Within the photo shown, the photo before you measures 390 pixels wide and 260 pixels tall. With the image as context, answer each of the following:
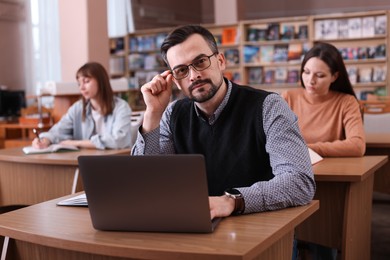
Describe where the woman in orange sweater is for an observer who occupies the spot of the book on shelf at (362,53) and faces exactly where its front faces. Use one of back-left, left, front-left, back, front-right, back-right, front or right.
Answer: front

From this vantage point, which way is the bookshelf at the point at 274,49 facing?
toward the camera

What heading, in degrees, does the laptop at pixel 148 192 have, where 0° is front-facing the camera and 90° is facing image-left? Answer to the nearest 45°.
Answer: approximately 180°

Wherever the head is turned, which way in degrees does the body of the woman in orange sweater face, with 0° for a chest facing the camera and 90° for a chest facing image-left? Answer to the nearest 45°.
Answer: approximately 45°

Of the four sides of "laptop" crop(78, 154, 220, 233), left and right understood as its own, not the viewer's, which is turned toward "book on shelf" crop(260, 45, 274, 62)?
front

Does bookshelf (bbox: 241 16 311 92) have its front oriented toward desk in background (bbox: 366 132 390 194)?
yes

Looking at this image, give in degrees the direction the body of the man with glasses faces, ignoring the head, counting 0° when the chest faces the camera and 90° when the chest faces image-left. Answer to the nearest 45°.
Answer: approximately 45°

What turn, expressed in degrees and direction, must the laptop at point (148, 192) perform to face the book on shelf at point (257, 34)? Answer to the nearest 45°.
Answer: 0° — it already faces it

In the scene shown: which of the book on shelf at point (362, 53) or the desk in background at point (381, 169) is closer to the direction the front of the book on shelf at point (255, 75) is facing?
the desk in background

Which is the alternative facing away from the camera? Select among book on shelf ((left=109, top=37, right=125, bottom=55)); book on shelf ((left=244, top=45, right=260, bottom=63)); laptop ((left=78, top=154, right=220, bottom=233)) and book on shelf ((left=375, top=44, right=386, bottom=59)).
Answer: the laptop

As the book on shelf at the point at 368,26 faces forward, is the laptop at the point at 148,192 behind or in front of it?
in front

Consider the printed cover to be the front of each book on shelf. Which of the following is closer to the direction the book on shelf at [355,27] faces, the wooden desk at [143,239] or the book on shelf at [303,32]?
the wooden desk

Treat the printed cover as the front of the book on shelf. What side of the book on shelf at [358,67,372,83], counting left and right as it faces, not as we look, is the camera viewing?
front

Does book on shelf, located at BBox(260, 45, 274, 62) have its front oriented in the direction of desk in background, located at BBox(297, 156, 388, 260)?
yes

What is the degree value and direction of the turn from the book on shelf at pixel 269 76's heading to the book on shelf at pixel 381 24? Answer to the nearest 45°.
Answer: approximately 90° to its left

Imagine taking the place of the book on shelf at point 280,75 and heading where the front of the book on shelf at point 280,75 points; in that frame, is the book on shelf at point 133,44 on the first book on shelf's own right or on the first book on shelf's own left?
on the first book on shelf's own right

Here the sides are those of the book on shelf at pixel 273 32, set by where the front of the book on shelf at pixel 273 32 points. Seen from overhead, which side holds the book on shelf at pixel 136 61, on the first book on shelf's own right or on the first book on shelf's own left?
on the first book on shelf's own right

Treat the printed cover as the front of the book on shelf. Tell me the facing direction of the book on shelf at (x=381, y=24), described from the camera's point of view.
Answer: facing the viewer
